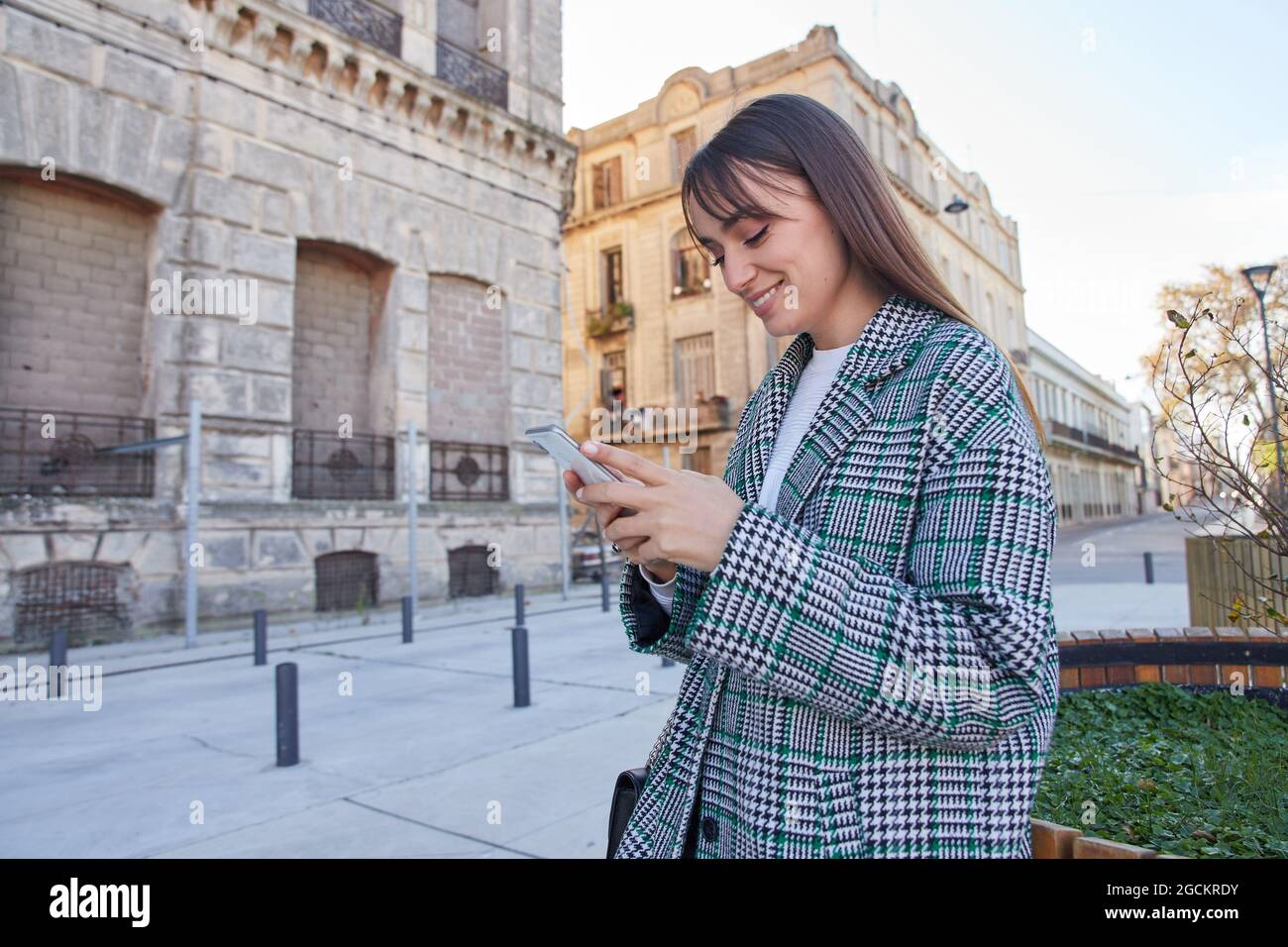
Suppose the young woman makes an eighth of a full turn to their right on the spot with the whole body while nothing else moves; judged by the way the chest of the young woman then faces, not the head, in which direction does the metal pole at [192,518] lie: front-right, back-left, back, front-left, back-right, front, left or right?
front-right

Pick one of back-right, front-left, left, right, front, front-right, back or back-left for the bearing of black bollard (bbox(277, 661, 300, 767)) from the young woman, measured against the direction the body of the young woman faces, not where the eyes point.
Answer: right

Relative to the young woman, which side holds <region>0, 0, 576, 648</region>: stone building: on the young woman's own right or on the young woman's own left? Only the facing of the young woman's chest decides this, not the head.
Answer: on the young woman's own right

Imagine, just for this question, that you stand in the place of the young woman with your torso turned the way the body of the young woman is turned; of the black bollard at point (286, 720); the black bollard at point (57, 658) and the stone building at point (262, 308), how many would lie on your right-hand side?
3

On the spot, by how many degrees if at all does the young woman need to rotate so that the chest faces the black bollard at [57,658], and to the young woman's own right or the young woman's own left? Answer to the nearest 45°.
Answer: approximately 90° to the young woman's own right

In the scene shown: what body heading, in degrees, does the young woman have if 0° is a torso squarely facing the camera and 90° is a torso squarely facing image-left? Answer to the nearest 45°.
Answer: approximately 45°

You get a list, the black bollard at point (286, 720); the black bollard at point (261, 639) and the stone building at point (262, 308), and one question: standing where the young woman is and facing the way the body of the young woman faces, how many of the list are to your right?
3

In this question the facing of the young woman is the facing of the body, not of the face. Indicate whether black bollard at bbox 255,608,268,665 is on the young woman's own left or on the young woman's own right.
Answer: on the young woman's own right
